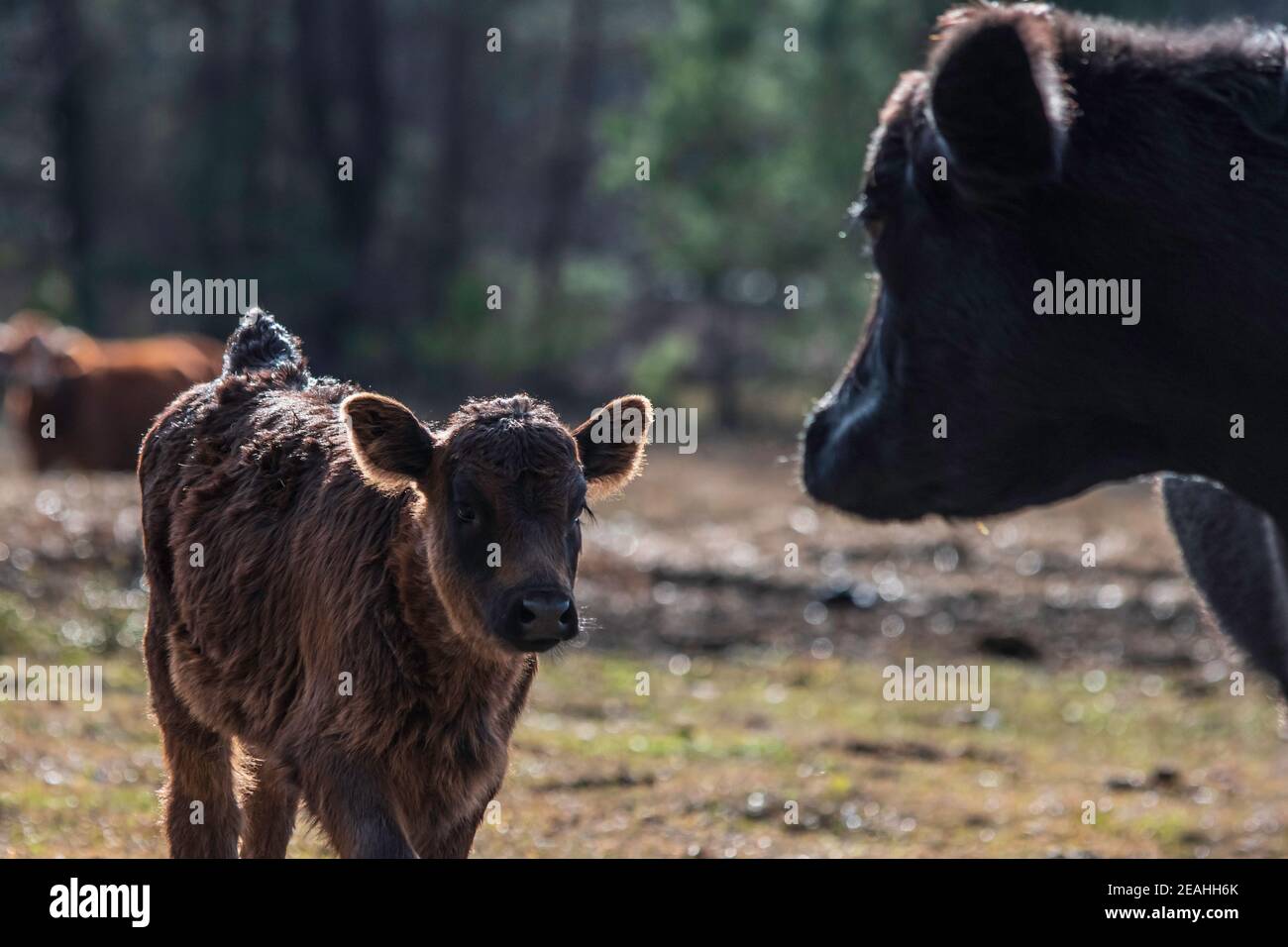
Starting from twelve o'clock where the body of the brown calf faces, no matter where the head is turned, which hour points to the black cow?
The black cow is roughly at 11 o'clock from the brown calf.

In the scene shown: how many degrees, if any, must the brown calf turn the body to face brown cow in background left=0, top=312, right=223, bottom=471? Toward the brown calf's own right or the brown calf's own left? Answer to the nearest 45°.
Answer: approximately 135° to the brown calf's own left

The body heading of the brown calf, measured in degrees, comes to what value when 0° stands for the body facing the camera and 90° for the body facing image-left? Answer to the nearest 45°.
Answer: approximately 315°

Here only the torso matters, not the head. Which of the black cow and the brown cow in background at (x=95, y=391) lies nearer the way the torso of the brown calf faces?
the black cow

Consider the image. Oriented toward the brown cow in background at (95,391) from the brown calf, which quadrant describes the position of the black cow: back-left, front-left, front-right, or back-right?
back-right

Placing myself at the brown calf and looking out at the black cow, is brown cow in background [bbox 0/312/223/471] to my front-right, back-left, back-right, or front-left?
back-left
